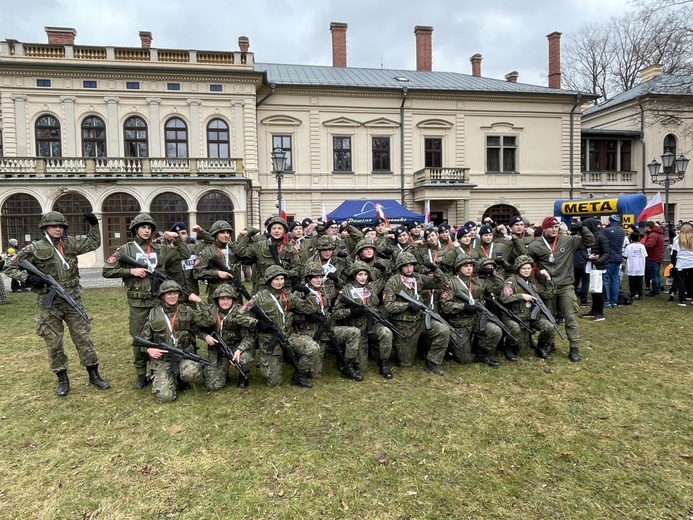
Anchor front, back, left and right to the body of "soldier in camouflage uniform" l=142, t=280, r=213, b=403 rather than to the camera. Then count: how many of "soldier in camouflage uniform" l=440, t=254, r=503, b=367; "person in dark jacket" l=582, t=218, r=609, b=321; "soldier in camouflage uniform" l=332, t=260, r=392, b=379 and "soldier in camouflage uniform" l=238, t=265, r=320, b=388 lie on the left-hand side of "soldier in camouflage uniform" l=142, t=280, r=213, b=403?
4

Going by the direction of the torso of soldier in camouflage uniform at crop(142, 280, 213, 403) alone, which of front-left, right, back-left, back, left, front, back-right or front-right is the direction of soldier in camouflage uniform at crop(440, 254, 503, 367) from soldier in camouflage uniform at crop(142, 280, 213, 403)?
left

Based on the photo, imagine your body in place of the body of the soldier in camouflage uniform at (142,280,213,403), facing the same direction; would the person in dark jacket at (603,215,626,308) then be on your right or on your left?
on your left

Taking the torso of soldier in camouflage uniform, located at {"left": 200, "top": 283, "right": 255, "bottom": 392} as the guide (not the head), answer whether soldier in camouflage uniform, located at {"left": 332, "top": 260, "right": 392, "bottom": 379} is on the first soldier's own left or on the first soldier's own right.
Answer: on the first soldier's own left

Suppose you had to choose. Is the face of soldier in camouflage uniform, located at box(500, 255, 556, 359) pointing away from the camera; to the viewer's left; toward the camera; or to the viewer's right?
toward the camera

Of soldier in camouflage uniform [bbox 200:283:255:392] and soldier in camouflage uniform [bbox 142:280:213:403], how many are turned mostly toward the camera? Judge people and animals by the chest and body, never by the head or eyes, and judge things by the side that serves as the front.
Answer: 2

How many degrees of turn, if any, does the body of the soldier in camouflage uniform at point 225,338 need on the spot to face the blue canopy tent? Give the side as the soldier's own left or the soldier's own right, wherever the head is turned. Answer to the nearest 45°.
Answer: approximately 135° to the soldier's own left

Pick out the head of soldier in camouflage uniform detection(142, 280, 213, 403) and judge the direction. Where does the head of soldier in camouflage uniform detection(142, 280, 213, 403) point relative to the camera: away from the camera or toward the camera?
toward the camera

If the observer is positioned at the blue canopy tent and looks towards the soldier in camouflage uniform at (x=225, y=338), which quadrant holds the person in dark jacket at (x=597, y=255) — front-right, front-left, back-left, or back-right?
front-left

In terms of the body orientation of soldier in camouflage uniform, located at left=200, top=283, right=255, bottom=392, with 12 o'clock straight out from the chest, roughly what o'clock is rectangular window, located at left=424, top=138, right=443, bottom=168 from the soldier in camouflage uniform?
The rectangular window is roughly at 7 o'clock from the soldier in camouflage uniform.

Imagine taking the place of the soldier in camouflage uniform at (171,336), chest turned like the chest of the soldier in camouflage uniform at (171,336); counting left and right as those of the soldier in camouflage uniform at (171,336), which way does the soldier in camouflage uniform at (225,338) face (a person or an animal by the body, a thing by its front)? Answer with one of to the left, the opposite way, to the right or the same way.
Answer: the same way

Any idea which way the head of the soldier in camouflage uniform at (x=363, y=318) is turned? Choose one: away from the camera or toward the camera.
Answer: toward the camera

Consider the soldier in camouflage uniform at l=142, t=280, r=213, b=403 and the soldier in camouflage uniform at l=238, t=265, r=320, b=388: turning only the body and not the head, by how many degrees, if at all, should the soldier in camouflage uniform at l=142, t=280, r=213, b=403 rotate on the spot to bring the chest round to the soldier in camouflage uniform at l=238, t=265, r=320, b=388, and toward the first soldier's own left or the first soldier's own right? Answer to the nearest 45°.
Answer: approximately 90° to the first soldier's own left

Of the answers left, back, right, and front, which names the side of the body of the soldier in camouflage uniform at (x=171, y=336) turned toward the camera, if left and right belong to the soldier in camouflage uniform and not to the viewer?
front

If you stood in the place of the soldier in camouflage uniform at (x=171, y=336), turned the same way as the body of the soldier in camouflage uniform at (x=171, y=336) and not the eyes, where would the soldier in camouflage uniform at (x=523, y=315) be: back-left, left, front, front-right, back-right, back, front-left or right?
left

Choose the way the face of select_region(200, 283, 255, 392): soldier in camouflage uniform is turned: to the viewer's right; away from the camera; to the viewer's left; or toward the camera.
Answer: toward the camera

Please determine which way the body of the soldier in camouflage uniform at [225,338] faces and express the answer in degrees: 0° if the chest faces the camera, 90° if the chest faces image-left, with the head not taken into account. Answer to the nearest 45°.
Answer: approximately 0°
